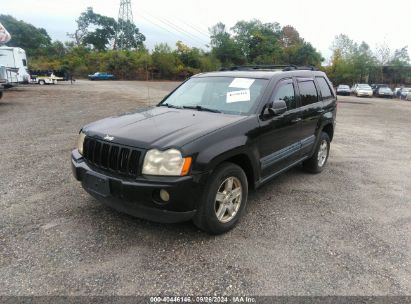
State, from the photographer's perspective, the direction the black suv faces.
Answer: facing the viewer and to the left of the viewer

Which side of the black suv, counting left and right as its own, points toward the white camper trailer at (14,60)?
right
